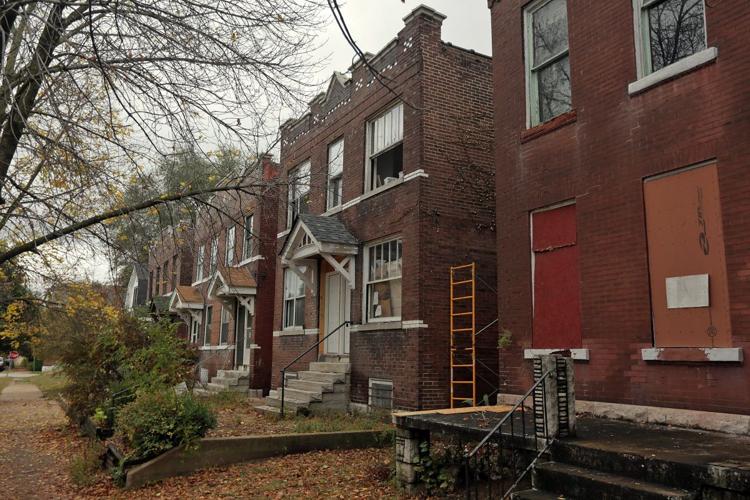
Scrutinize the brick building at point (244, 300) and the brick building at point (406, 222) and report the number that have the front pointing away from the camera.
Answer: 0

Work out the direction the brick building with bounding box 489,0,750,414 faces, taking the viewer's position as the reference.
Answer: facing the viewer and to the left of the viewer

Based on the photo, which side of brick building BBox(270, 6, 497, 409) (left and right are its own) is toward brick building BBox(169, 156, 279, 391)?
right

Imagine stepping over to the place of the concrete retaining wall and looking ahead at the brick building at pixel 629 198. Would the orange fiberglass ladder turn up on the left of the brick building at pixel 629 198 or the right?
left

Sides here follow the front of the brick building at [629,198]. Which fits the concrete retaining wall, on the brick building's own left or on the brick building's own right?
on the brick building's own right

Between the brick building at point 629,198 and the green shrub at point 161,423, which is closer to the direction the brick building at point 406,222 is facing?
the green shrub

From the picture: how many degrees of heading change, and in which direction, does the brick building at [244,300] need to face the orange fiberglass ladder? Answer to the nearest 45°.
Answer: approximately 45° to its left

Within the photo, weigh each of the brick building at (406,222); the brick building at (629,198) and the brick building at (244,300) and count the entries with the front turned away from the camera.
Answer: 0

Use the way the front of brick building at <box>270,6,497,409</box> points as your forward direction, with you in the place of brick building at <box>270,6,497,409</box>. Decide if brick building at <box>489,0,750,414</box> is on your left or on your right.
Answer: on your left

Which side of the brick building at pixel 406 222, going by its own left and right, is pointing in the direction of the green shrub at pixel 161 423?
front

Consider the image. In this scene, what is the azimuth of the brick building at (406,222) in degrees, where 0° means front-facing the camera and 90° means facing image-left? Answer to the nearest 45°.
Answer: approximately 45°

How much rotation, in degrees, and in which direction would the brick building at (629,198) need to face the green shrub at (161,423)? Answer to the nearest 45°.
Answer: approximately 45° to its right
